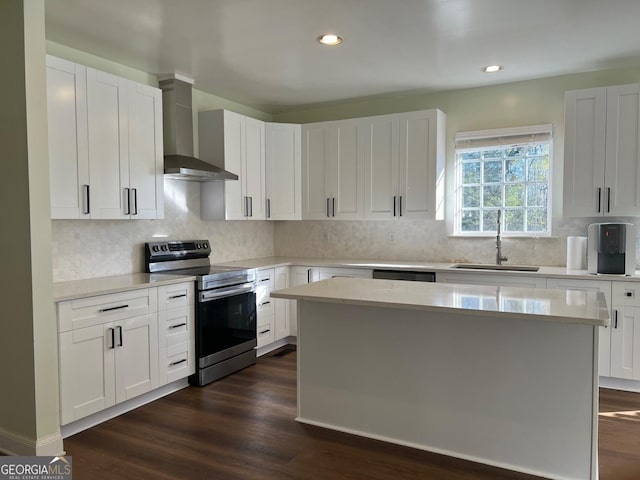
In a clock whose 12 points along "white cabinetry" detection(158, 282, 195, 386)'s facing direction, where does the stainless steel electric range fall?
The stainless steel electric range is roughly at 9 o'clock from the white cabinetry.

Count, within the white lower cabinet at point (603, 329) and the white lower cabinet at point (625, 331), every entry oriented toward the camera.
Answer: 2

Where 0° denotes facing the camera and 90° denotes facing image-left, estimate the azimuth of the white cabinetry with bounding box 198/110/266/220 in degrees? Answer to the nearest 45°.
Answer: approximately 315°

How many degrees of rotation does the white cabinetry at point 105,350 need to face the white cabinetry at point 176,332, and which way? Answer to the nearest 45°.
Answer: approximately 90° to its left

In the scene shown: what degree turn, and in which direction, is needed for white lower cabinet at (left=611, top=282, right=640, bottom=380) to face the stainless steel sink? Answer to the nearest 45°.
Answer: approximately 90° to its right

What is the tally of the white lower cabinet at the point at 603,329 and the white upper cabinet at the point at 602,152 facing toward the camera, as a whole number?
2

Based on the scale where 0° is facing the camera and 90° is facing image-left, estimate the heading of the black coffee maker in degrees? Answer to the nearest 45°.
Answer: approximately 0°

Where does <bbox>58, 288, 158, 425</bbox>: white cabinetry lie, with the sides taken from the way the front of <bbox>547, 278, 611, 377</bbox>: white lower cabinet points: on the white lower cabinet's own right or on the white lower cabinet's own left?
on the white lower cabinet's own right

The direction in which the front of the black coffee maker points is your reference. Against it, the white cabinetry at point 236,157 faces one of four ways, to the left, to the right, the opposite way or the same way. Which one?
to the left

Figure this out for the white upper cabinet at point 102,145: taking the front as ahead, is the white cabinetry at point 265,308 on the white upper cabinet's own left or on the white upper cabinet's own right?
on the white upper cabinet's own left

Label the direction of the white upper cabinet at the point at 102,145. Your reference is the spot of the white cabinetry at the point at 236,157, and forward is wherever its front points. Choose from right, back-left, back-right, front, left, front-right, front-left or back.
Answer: right
